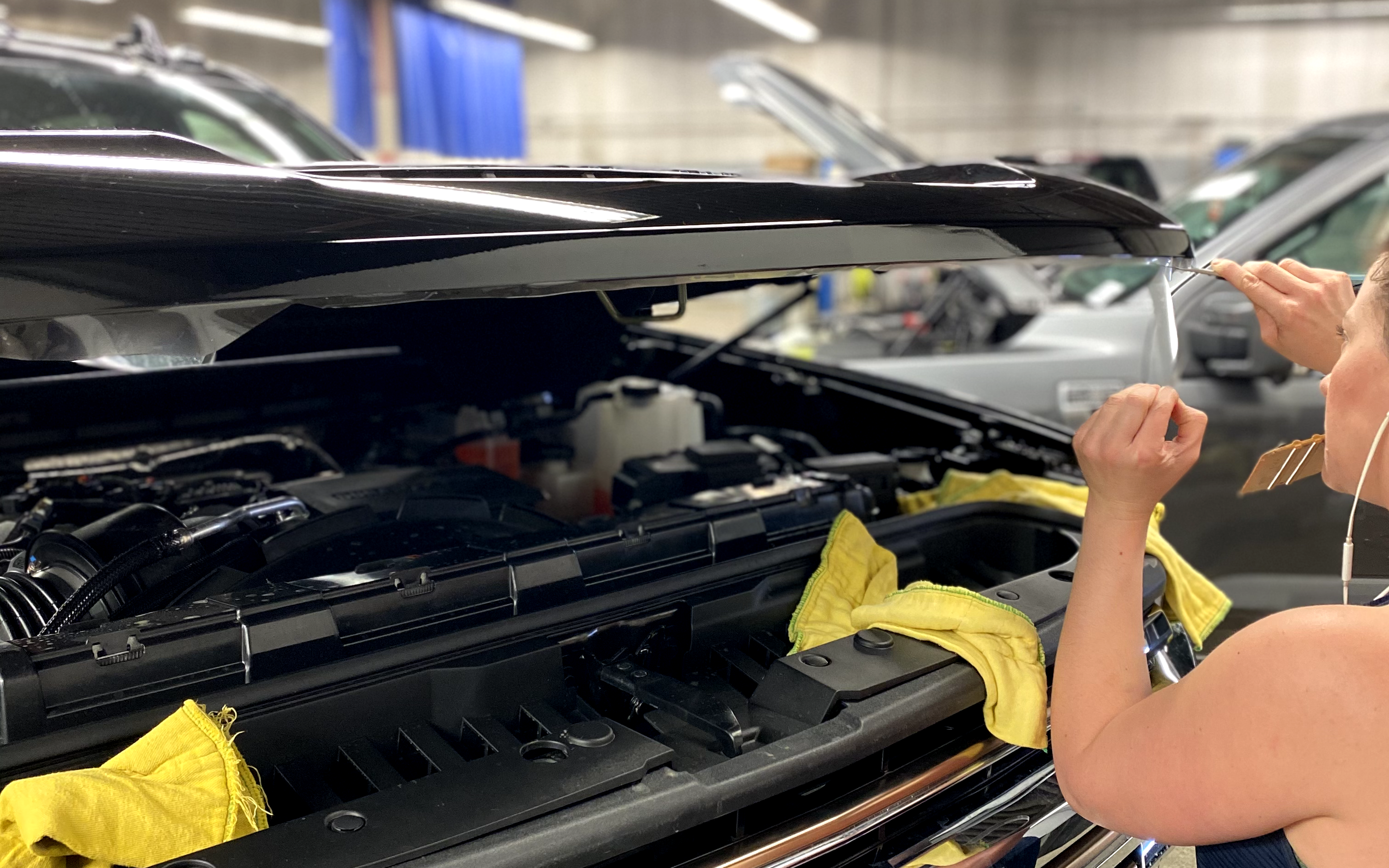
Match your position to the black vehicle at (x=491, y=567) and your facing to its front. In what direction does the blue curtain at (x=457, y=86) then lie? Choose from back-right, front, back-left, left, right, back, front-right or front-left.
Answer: back-left

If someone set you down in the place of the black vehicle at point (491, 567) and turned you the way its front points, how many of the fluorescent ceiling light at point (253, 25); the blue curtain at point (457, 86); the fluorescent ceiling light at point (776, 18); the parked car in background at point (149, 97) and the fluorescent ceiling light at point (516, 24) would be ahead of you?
0

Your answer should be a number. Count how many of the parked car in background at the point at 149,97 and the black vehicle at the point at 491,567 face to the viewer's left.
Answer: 0

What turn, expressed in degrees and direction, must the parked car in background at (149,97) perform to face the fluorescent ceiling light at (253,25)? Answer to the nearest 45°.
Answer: approximately 135° to its left

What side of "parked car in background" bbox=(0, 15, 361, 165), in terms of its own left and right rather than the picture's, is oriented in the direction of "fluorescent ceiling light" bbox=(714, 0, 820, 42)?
left

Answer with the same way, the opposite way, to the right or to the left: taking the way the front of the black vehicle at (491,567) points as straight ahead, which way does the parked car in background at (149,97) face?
the same way

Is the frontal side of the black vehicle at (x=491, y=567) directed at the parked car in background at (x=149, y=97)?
no

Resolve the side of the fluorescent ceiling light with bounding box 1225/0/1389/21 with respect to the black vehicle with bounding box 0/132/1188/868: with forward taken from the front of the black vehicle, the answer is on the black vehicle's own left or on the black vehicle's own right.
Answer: on the black vehicle's own left

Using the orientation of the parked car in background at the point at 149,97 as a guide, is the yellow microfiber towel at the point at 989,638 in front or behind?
in front

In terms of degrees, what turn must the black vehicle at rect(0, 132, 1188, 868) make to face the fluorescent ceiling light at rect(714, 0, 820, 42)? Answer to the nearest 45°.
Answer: approximately 135° to its left

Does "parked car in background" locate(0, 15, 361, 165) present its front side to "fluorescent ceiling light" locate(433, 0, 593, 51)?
no

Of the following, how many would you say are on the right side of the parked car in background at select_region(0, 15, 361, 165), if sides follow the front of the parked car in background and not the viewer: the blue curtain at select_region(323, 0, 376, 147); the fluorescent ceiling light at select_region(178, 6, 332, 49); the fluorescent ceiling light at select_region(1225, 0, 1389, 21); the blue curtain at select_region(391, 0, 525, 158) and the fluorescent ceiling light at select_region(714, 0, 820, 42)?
0

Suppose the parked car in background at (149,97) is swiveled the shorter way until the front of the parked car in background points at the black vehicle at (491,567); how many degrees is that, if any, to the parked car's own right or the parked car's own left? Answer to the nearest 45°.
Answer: approximately 45° to the parked car's own right

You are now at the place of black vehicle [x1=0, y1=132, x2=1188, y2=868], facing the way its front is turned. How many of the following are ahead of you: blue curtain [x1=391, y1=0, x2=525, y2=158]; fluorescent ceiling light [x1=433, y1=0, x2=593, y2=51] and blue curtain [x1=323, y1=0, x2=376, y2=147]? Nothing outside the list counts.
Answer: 0

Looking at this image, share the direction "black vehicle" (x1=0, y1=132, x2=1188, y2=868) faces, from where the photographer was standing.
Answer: facing the viewer and to the right of the viewer
